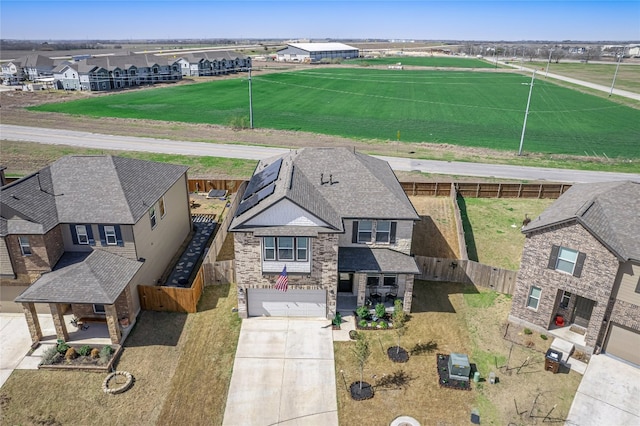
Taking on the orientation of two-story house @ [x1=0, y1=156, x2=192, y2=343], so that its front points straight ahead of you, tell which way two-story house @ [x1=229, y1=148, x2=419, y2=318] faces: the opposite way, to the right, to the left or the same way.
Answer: the same way

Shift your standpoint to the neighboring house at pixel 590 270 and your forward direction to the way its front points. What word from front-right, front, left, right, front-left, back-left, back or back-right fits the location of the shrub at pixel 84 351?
front-right

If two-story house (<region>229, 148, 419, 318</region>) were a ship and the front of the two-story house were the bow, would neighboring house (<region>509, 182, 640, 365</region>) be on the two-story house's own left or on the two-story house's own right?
on the two-story house's own left

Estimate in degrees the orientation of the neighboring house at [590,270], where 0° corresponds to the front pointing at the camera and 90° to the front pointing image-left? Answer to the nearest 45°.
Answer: approximately 0°

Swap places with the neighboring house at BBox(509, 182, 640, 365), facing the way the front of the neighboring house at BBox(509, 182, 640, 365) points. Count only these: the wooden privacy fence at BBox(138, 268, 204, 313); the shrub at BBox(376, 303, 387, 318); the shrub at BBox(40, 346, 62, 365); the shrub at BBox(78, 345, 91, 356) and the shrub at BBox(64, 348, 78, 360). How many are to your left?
0

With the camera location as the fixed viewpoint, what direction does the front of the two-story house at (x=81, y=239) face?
facing the viewer and to the left of the viewer

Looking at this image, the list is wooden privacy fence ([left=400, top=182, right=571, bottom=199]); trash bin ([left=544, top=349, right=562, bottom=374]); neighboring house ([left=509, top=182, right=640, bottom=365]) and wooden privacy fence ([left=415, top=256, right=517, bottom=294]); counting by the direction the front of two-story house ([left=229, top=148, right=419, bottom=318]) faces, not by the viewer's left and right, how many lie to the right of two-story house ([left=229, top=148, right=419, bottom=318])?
0

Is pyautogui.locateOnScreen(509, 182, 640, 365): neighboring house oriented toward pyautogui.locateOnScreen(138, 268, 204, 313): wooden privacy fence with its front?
no

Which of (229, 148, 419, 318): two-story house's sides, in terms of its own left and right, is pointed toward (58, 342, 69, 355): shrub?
right

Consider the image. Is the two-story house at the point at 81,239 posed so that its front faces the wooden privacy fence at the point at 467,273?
no

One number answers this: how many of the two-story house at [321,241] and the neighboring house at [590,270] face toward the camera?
2

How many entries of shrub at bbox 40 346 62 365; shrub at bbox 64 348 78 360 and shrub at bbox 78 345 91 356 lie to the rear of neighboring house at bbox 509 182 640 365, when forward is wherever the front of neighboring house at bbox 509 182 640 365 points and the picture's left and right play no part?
0

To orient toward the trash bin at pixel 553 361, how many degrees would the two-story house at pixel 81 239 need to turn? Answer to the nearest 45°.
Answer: approximately 90° to its left

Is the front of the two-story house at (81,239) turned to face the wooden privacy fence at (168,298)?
no

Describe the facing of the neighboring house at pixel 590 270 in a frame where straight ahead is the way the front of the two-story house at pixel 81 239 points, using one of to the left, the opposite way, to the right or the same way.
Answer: the same way

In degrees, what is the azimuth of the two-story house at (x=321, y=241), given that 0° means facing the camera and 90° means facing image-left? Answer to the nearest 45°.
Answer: approximately 0°
